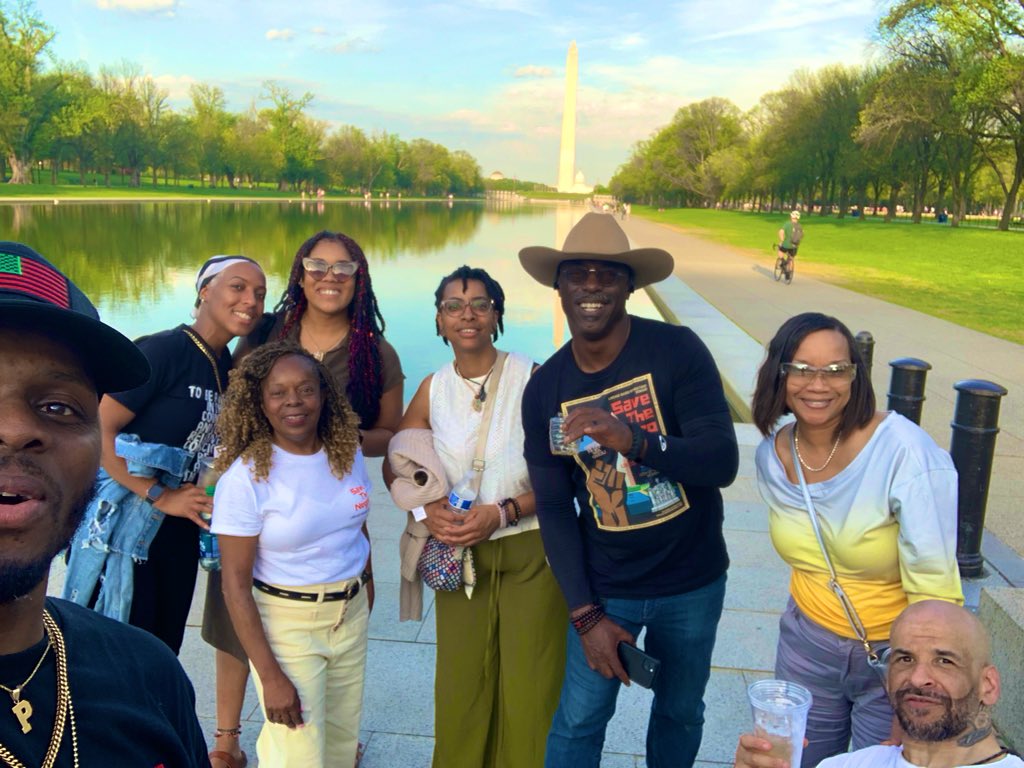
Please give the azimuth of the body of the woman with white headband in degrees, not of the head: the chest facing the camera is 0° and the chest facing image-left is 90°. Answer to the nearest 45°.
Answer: approximately 315°

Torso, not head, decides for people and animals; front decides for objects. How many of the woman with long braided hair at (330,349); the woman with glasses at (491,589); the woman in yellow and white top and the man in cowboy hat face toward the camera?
4

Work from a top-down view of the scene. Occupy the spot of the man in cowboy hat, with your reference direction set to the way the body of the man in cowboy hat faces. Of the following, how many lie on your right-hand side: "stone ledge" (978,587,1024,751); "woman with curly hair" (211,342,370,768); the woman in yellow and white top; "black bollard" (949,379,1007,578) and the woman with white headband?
2

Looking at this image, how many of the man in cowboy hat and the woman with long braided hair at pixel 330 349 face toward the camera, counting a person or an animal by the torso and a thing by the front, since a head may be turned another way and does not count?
2

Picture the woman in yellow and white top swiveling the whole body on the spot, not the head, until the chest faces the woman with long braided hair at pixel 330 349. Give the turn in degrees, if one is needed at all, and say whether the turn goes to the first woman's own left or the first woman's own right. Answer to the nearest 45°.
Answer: approximately 90° to the first woman's own right

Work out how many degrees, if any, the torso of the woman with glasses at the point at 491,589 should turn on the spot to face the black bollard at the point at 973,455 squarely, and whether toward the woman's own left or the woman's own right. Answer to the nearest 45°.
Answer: approximately 135° to the woman's own left

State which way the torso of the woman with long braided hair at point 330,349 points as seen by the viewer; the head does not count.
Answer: toward the camera

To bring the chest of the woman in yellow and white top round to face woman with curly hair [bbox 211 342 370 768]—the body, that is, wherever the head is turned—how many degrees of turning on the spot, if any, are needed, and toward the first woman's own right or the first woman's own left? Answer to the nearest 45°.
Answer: approximately 90° to the first woman's own right

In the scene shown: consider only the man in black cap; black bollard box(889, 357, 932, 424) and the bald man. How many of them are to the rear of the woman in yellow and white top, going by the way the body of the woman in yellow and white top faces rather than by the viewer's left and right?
1

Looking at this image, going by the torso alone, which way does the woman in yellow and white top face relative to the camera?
toward the camera

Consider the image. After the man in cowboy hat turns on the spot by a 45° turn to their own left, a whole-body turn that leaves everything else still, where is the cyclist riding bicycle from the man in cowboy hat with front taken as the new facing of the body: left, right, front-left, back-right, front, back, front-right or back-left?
back-left

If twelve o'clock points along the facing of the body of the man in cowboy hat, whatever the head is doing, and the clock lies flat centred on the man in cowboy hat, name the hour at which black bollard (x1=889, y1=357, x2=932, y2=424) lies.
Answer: The black bollard is roughly at 7 o'clock from the man in cowboy hat.
